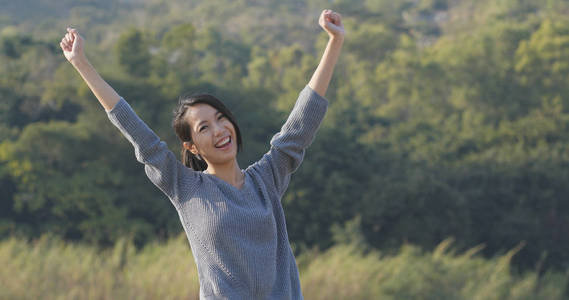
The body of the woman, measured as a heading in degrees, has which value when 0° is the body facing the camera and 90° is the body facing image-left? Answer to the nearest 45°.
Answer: approximately 315°
